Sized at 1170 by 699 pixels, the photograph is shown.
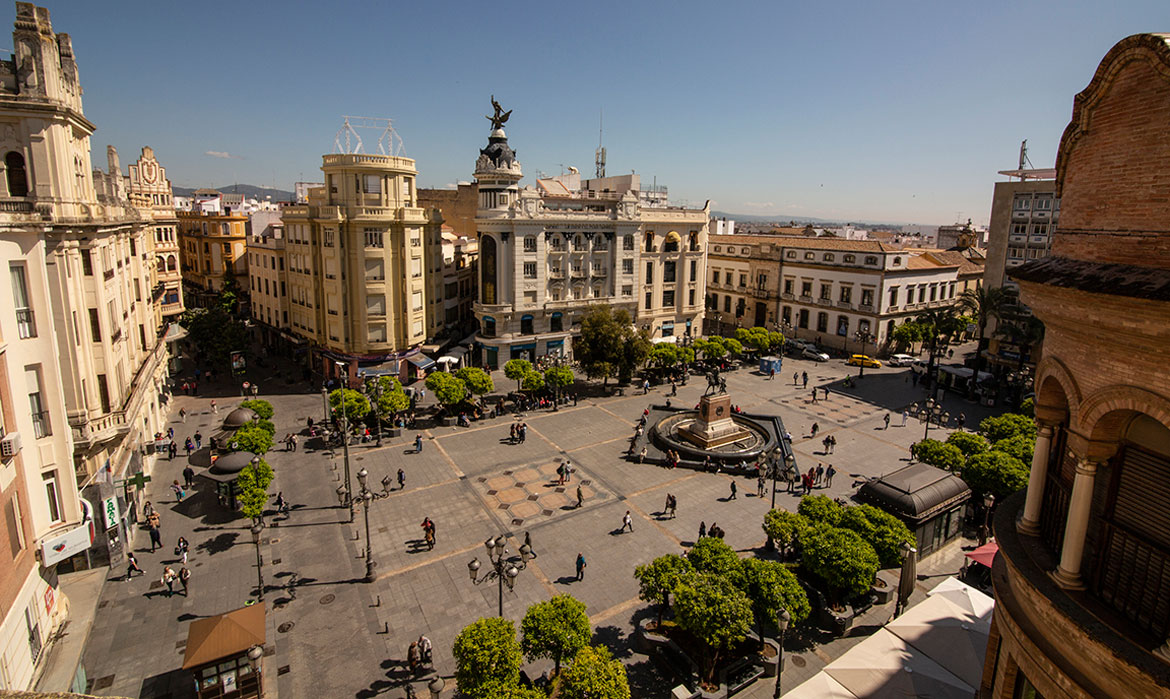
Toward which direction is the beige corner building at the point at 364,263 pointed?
toward the camera

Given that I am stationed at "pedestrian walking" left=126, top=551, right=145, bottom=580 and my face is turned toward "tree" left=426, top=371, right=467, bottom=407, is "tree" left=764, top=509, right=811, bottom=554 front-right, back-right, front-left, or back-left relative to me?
front-right

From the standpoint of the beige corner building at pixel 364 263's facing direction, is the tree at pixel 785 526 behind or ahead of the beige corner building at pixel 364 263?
ahead

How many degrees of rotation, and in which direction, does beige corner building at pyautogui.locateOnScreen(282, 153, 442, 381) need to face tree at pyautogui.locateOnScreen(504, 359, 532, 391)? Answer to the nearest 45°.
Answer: approximately 45° to its left

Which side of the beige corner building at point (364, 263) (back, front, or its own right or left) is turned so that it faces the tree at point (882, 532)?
front

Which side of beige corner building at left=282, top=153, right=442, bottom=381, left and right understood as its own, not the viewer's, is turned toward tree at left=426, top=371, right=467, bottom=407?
front

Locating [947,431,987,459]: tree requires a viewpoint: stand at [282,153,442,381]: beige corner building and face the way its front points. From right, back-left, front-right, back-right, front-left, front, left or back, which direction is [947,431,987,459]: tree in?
front-left

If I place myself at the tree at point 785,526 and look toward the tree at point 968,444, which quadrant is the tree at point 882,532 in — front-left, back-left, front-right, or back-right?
front-right

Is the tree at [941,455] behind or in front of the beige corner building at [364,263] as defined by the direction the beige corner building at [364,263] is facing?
in front

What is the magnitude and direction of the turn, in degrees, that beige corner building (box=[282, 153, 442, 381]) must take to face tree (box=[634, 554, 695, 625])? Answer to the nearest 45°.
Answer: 0° — it already faces it

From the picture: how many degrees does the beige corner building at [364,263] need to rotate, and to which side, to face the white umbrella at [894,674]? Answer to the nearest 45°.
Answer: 0° — it already faces it

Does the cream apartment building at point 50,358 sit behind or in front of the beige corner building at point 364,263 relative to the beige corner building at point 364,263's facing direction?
in front
